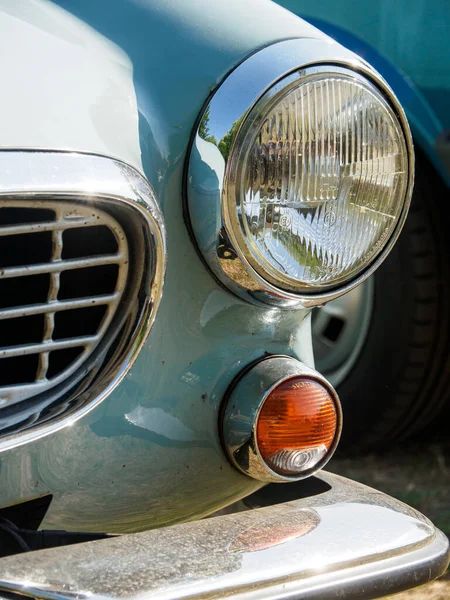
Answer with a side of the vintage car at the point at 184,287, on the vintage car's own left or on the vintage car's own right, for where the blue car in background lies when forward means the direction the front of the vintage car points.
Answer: on the vintage car's own left
